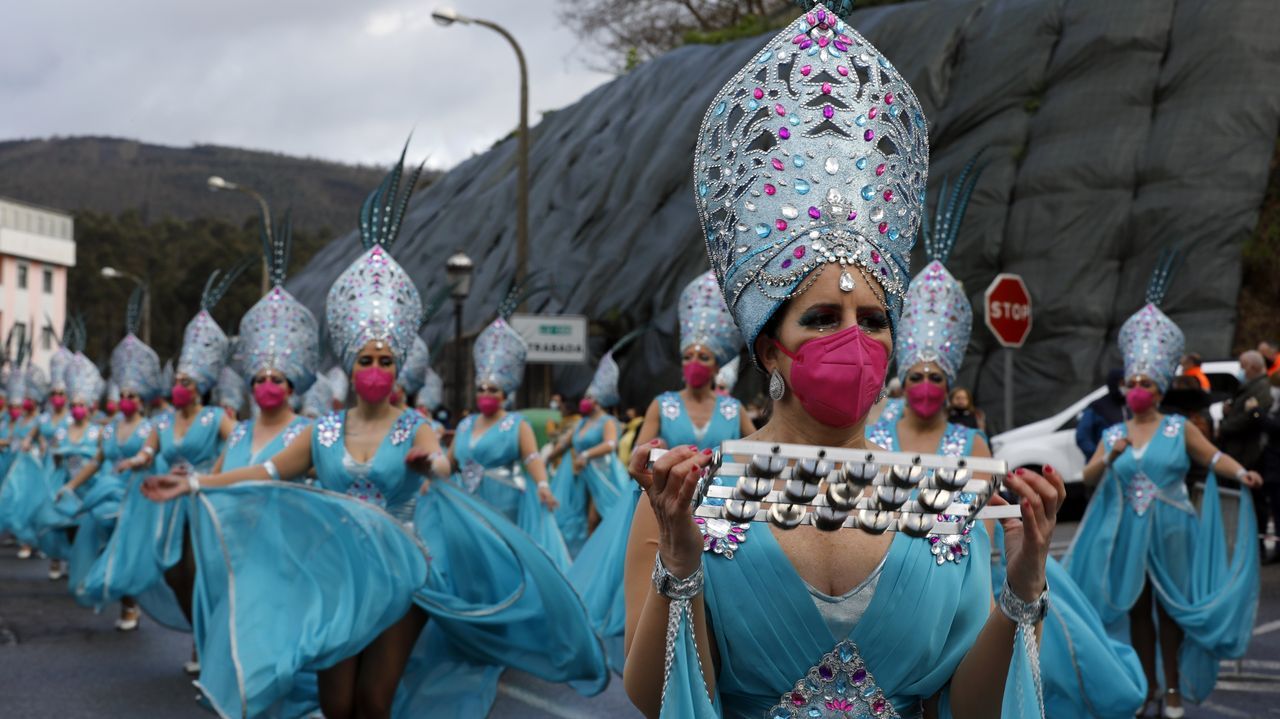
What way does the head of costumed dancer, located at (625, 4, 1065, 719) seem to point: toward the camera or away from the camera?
toward the camera

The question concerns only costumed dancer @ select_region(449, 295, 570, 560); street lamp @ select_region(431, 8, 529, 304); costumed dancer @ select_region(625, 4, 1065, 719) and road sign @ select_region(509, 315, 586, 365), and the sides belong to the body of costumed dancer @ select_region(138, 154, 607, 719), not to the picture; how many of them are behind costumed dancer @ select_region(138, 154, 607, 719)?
3

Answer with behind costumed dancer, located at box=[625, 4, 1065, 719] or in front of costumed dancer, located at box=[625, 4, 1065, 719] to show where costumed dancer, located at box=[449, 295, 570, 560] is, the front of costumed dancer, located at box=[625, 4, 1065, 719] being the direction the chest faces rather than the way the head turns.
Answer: behind

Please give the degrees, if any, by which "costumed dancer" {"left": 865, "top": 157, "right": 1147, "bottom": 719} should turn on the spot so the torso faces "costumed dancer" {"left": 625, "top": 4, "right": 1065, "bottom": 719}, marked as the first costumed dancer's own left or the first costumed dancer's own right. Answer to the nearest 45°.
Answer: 0° — they already face them

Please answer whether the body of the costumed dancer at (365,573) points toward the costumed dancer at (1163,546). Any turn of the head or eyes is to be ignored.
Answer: no

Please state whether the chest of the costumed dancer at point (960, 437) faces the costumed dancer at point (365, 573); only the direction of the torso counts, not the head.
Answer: no

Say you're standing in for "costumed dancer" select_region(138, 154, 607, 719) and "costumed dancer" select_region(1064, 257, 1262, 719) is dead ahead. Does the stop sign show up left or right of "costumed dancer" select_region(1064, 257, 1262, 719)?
left

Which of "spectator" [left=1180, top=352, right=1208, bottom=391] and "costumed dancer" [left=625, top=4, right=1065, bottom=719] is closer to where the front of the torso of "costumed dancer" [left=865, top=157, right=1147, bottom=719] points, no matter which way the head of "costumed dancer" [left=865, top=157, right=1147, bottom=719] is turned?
the costumed dancer

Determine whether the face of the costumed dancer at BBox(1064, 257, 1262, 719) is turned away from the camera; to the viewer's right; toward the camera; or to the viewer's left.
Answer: toward the camera

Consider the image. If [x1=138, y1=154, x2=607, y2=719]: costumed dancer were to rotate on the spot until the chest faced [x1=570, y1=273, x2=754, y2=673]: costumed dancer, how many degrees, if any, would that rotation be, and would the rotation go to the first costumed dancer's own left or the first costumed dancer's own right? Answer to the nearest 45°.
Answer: approximately 135° to the first costumed dancer's own left

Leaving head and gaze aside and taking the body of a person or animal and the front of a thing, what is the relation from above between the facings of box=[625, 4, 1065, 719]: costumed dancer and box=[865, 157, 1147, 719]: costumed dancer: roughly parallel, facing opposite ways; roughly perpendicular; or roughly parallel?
roughly parallel

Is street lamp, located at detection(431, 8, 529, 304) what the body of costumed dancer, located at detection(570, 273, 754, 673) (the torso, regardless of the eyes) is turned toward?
no

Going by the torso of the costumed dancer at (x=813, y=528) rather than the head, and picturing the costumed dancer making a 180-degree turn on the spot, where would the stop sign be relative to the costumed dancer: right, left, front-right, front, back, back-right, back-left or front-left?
front

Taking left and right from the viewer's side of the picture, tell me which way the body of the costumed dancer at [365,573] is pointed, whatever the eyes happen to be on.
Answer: facing the viewer

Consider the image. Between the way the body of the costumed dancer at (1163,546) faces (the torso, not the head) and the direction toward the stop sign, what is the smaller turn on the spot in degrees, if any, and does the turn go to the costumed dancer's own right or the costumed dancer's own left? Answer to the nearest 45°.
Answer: approximately 135° to the costumed dancer's own right

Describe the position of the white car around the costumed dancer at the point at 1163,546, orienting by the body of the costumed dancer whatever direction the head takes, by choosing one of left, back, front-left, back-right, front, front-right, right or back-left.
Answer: back-right
